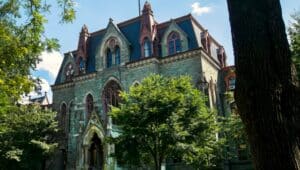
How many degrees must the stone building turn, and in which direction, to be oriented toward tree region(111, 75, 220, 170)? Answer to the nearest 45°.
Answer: approximately 45° to its left

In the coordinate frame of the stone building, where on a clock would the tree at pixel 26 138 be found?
The tree is roughly at 1 o'clock from the stone building.

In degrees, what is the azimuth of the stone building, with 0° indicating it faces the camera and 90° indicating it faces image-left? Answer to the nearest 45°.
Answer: approximately 45°
